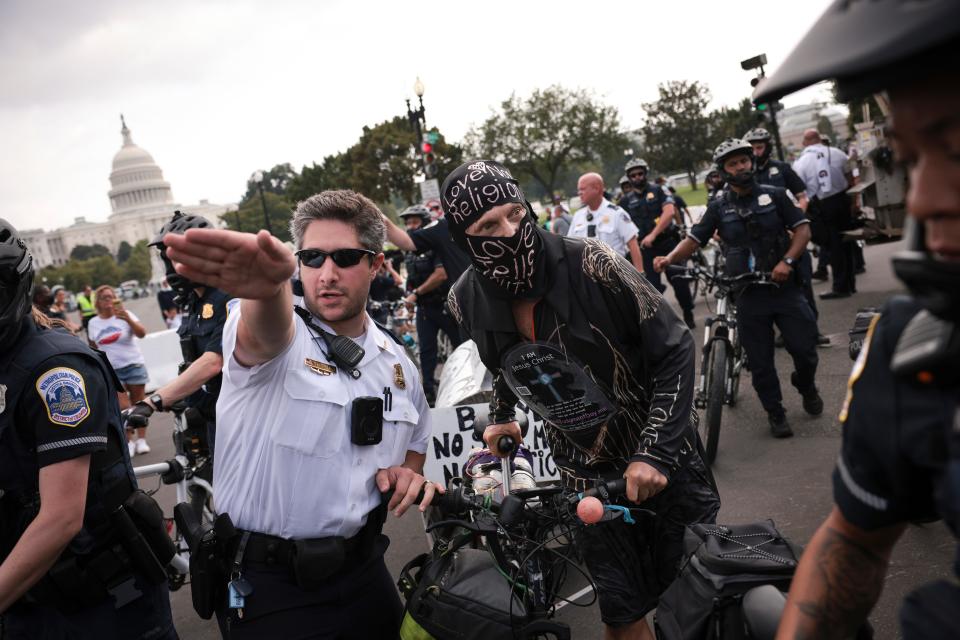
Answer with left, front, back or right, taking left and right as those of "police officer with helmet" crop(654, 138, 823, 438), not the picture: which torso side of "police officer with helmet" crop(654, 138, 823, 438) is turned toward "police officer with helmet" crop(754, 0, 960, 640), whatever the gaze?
front

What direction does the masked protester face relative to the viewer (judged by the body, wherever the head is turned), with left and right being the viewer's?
facing the viewer and to the left of the viewer

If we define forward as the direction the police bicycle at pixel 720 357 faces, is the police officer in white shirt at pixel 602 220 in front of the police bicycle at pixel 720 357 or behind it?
behind

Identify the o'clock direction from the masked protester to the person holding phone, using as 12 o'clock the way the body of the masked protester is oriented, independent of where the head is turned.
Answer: The person holding phone is roughly at 3 o'clock from the masked protester.

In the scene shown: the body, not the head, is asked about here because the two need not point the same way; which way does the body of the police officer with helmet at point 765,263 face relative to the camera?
toward the camera

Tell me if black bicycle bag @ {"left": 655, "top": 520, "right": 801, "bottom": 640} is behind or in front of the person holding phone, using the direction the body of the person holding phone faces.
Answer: in front

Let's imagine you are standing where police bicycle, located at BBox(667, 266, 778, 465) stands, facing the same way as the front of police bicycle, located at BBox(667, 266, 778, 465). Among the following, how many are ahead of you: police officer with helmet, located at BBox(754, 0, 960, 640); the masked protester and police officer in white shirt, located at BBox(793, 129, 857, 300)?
2

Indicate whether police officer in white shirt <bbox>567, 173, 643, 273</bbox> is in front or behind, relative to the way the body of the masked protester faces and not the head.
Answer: behind

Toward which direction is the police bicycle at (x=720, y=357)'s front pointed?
toward the camera
